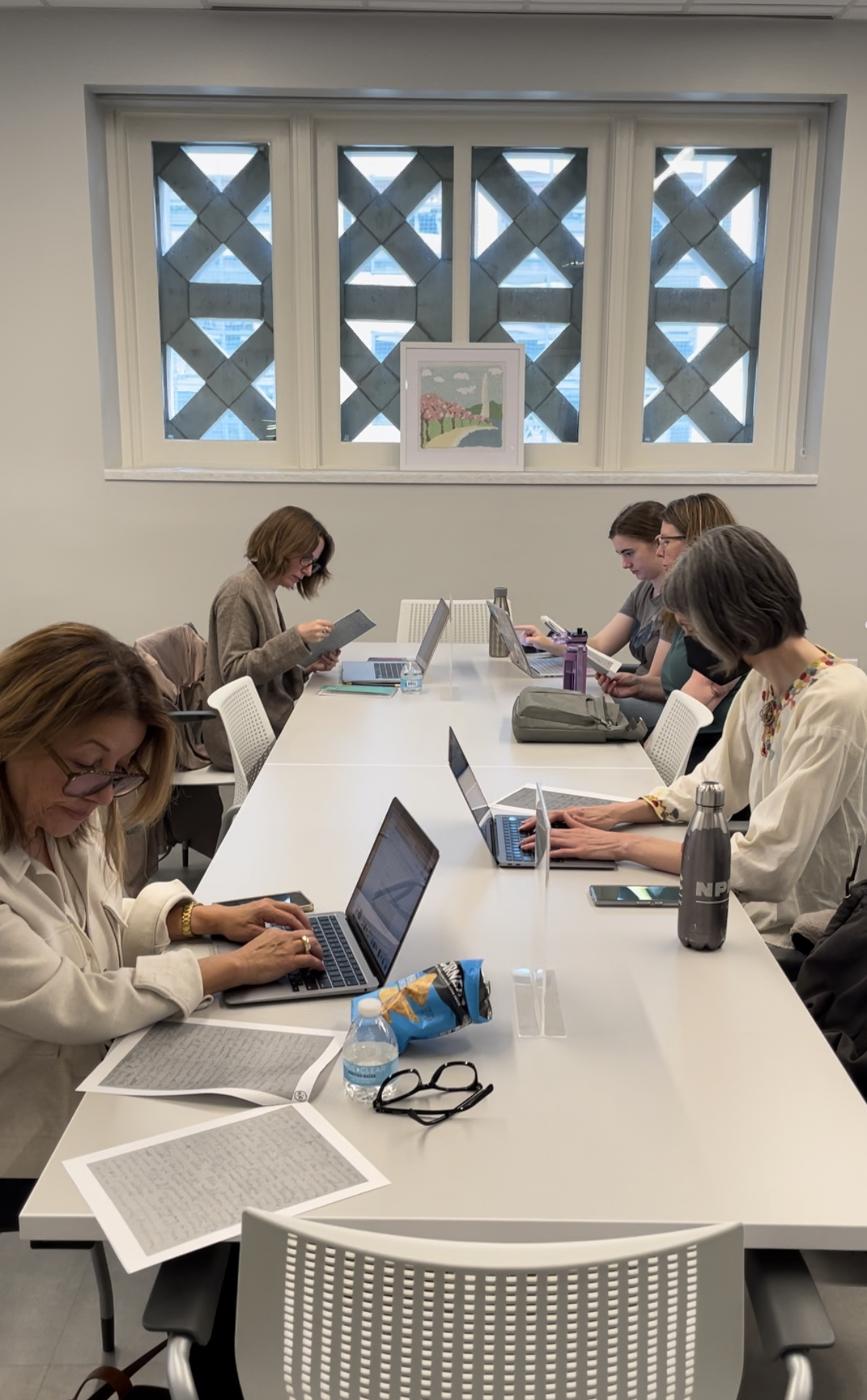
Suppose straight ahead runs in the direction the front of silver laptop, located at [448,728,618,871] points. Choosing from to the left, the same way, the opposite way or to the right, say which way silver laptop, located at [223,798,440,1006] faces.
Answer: the opposite way

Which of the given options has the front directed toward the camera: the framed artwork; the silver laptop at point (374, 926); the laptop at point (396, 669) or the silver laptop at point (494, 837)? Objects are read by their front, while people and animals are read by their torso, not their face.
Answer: the framed artwork

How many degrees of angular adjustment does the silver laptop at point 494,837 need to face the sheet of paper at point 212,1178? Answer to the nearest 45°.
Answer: approximately 90° to its right

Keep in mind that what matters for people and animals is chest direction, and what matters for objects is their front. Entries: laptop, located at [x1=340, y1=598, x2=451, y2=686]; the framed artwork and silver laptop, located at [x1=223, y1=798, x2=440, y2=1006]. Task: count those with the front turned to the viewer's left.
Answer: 2

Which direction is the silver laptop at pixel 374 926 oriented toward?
to the viewer's left

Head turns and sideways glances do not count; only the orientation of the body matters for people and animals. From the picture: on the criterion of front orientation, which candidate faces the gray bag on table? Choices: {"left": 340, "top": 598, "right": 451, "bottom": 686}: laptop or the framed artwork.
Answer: the framed artwork

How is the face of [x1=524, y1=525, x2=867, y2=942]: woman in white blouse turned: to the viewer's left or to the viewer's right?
to the viewer's left

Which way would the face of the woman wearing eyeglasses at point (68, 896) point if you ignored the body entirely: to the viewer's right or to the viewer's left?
to the viewer's right

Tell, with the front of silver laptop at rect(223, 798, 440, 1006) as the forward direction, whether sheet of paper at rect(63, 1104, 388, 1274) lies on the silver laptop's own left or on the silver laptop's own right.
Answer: on the silver laptop's own left

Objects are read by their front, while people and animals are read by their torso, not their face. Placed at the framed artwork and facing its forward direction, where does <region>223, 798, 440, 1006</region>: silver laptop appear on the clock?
The silver laptop is roughly at 12 o'clock from the framed artwork.

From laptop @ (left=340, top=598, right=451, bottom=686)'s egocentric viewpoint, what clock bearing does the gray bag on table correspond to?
The gray bag on table is roughly at 8 o'clock from the laptop.

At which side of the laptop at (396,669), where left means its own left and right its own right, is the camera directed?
left

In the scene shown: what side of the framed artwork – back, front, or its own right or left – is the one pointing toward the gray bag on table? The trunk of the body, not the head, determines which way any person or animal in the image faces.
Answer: front

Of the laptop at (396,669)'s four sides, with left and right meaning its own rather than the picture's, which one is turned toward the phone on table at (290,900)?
left

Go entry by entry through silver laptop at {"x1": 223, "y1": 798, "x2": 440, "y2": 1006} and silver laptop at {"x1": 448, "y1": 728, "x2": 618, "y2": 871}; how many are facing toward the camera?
0

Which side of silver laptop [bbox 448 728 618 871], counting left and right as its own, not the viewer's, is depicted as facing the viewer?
right
